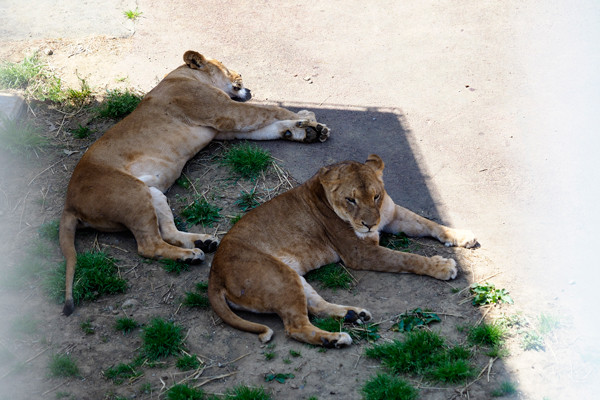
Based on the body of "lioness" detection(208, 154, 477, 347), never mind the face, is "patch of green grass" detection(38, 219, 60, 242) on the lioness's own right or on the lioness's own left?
on the lioness's own left

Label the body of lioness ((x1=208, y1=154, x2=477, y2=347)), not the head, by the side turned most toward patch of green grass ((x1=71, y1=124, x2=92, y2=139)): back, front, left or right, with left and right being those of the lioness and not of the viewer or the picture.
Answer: left

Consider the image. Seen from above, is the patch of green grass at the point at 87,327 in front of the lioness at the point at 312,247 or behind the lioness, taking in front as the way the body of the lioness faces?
behind

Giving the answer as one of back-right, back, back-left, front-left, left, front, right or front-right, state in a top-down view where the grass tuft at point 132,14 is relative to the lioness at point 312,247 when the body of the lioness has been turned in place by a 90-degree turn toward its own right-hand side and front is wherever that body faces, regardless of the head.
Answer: back

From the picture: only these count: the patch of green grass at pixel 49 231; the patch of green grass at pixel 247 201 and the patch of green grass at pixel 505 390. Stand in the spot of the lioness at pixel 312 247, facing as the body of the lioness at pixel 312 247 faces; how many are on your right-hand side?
1

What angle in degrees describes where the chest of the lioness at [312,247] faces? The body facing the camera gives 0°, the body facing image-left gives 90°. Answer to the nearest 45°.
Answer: approximately 225°

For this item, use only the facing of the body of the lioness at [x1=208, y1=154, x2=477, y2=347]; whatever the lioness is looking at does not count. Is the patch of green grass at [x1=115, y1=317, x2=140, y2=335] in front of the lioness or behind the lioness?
behind

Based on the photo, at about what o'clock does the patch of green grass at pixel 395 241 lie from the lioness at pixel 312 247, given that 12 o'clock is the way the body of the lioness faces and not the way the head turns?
The patch of green grass is roughly at 12 o'clock from the lioness.

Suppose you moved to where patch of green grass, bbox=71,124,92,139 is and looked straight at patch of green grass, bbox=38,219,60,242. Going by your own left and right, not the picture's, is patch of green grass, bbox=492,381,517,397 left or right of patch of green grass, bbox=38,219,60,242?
left

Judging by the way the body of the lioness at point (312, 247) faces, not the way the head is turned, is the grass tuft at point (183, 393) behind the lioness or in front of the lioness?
behind

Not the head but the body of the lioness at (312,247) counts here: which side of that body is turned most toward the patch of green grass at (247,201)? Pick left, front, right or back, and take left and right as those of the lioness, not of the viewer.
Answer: left

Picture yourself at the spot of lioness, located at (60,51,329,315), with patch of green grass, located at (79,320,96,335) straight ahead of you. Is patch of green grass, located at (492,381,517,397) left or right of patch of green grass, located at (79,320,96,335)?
left

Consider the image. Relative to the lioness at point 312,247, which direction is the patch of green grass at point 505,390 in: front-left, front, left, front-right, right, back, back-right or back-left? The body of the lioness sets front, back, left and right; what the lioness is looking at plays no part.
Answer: right
